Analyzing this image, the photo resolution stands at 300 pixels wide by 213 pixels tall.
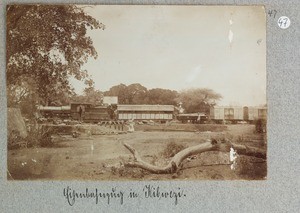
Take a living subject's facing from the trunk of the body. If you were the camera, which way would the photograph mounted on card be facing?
facing the viewer
